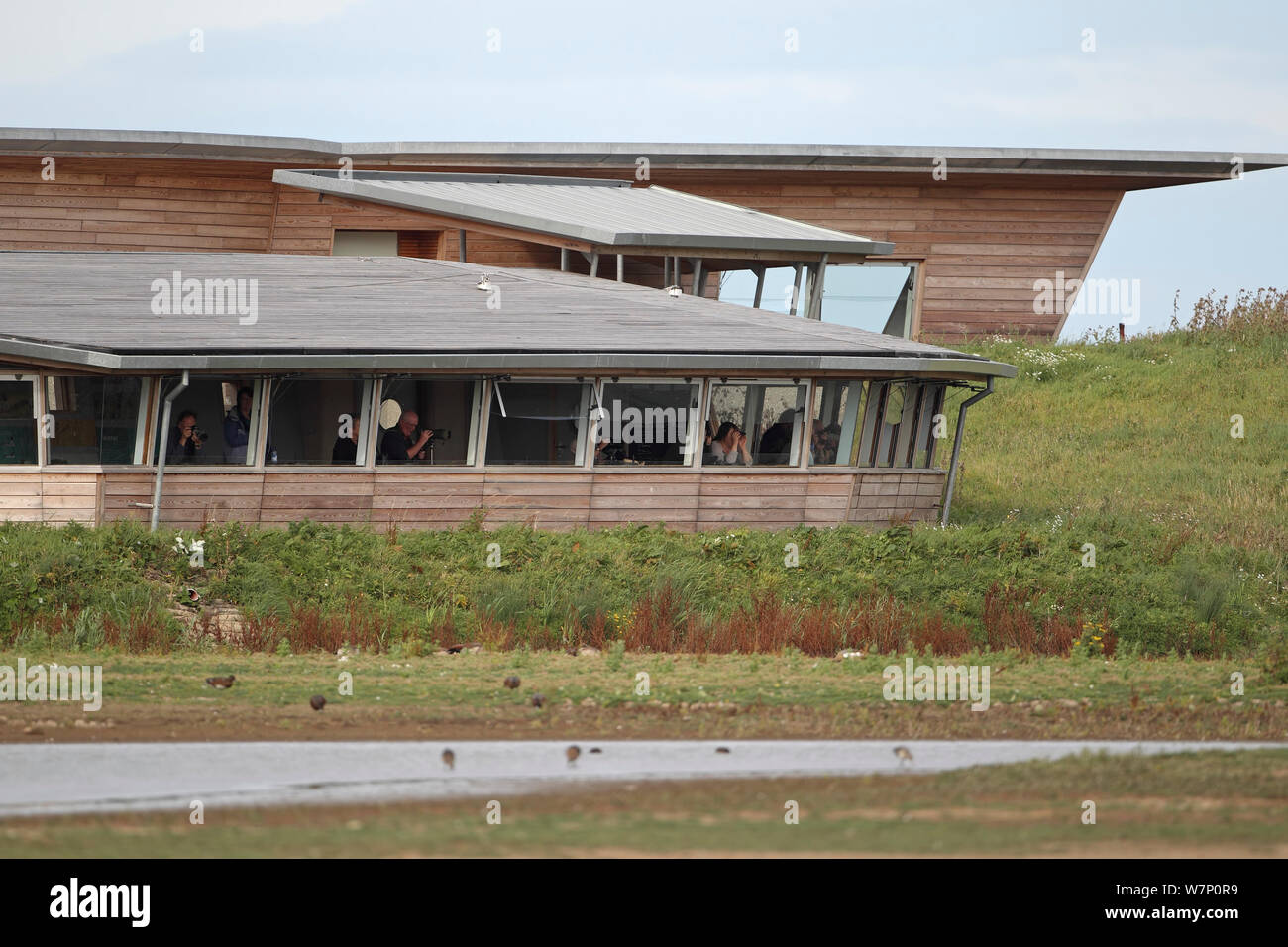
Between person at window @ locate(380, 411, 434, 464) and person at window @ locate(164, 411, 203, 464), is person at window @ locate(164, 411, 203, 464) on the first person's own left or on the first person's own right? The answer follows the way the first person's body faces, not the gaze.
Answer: on the first person's own right

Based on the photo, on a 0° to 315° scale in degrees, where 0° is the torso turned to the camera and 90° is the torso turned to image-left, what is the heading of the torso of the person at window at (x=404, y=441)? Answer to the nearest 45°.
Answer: approximately 315°

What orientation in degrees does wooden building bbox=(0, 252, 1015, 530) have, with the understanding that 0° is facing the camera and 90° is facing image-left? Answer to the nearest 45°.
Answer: approximately 0°
